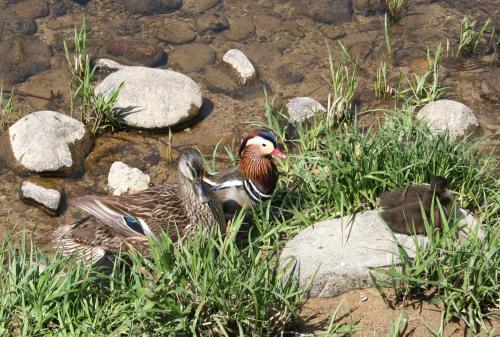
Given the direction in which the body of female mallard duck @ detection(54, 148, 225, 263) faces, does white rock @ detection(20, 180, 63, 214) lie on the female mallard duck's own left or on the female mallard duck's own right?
on the female mallard duck's own left

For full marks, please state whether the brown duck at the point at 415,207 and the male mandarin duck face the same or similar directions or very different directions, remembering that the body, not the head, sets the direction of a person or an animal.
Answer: same or similar directions

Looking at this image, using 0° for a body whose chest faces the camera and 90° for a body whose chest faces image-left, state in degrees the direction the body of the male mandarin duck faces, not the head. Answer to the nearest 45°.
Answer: approximately 270°

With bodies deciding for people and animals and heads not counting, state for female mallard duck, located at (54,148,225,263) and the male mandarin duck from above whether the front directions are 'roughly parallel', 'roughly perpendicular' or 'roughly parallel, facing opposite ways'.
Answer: roughly parallel

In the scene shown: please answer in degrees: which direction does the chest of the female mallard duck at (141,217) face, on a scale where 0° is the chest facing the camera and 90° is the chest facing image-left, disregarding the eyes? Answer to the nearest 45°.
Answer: approximately 270°

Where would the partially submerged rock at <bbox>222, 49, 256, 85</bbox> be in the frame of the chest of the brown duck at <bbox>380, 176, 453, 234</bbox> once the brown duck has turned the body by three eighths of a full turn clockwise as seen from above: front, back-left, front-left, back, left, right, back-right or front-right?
right

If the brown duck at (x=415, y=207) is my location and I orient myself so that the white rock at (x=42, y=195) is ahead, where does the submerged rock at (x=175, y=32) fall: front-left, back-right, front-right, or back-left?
front-right

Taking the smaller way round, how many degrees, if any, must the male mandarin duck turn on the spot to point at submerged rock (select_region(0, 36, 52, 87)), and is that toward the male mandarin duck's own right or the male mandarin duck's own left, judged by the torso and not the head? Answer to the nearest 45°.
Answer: approximately 135° to the male mandarin duck's own left

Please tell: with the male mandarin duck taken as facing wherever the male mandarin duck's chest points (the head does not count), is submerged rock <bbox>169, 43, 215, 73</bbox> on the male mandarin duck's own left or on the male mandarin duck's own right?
on the male mandarin duck's own left

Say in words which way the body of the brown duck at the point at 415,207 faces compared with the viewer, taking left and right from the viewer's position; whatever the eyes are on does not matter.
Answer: facing to the right of the viewer

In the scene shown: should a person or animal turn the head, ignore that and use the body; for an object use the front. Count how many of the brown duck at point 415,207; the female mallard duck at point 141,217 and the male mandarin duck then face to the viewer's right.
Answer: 3

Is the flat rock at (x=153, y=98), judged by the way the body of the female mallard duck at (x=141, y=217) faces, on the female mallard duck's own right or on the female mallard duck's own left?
on the female mallard duck's own left

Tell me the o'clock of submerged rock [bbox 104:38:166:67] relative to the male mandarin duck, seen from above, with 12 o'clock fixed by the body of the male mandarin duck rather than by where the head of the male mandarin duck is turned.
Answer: The submerged rock is roughly at 8 o'clock from the male mandarin duck.

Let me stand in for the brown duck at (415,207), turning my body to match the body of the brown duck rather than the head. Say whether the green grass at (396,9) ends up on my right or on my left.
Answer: on my left

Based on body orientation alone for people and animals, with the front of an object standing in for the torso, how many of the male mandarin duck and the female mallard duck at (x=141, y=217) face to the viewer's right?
2

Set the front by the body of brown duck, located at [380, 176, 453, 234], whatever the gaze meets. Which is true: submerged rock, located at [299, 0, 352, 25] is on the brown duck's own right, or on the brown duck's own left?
on the brown duck's own left
